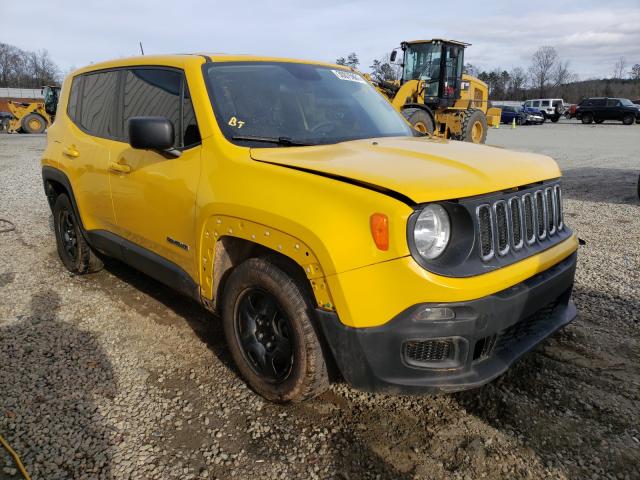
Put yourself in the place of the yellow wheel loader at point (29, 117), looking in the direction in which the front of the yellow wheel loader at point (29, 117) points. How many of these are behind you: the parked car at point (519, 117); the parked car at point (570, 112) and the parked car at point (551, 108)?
3

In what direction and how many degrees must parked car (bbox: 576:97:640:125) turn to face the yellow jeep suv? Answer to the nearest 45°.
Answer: approximately 90° to its right

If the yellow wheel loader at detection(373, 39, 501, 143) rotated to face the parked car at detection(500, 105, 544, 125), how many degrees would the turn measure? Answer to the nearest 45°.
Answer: approximately 135° to its right

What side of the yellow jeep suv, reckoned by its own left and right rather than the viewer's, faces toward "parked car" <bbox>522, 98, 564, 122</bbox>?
left

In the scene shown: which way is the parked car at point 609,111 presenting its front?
to the viewer's right

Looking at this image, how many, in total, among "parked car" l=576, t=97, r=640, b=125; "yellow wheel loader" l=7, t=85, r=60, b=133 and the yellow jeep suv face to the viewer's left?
1

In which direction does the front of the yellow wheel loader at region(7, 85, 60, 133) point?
to the viewer's left

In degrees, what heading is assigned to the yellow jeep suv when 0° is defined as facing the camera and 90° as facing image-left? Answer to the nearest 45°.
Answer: approximately 315°

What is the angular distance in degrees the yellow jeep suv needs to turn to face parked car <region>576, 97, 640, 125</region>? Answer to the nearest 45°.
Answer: approximately 90° to its left

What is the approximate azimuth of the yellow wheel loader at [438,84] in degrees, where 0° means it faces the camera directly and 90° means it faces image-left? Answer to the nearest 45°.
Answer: approximately 45°

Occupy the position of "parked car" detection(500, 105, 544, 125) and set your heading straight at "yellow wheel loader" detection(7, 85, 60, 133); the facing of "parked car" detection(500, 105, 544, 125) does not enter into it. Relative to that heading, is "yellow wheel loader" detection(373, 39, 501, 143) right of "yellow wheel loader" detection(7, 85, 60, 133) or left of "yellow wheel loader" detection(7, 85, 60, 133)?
left

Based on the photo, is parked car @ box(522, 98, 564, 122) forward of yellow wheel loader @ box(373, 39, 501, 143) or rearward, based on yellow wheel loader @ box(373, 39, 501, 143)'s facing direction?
rearward
